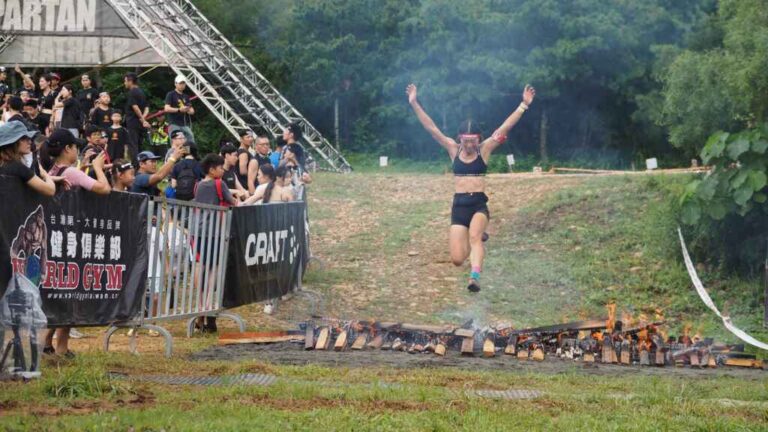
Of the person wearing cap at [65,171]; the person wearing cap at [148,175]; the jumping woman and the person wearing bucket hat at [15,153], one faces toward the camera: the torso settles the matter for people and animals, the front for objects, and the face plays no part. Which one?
the jumping woman

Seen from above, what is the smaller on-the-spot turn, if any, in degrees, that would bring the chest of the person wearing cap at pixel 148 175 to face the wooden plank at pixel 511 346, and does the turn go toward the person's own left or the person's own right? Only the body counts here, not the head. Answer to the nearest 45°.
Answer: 0° — they already face it

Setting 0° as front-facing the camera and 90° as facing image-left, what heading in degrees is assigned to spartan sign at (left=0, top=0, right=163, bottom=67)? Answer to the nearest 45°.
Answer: approximately 0°

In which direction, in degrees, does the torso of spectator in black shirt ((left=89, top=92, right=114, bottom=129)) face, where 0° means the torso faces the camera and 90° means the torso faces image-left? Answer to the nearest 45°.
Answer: approximately 315°

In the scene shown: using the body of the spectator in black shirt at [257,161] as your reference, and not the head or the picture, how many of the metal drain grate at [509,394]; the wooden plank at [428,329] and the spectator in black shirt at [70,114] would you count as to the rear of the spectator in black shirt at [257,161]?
1

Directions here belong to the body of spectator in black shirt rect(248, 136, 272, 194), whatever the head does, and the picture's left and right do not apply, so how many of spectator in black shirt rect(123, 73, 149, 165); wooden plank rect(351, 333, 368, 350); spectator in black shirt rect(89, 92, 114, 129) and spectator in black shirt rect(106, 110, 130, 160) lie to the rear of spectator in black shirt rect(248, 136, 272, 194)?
3

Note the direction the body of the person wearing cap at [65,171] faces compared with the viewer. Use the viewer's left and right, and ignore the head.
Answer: facing to the right of the viewer

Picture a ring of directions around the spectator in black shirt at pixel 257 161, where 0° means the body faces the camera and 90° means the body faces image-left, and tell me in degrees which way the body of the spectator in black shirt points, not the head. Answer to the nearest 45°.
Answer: approximately 315°

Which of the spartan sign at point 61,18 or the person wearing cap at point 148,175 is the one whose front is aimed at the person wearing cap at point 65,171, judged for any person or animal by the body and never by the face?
the spartan sign

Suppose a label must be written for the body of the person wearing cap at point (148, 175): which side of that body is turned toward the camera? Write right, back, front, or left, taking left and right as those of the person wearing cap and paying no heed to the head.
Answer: right

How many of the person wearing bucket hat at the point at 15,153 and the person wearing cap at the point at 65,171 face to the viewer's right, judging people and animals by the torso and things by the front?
2

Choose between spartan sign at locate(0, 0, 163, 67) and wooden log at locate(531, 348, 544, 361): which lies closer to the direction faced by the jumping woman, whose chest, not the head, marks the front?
the wooden log

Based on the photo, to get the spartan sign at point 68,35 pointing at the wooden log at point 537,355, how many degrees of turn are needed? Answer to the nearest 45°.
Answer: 0° — it already faces it
